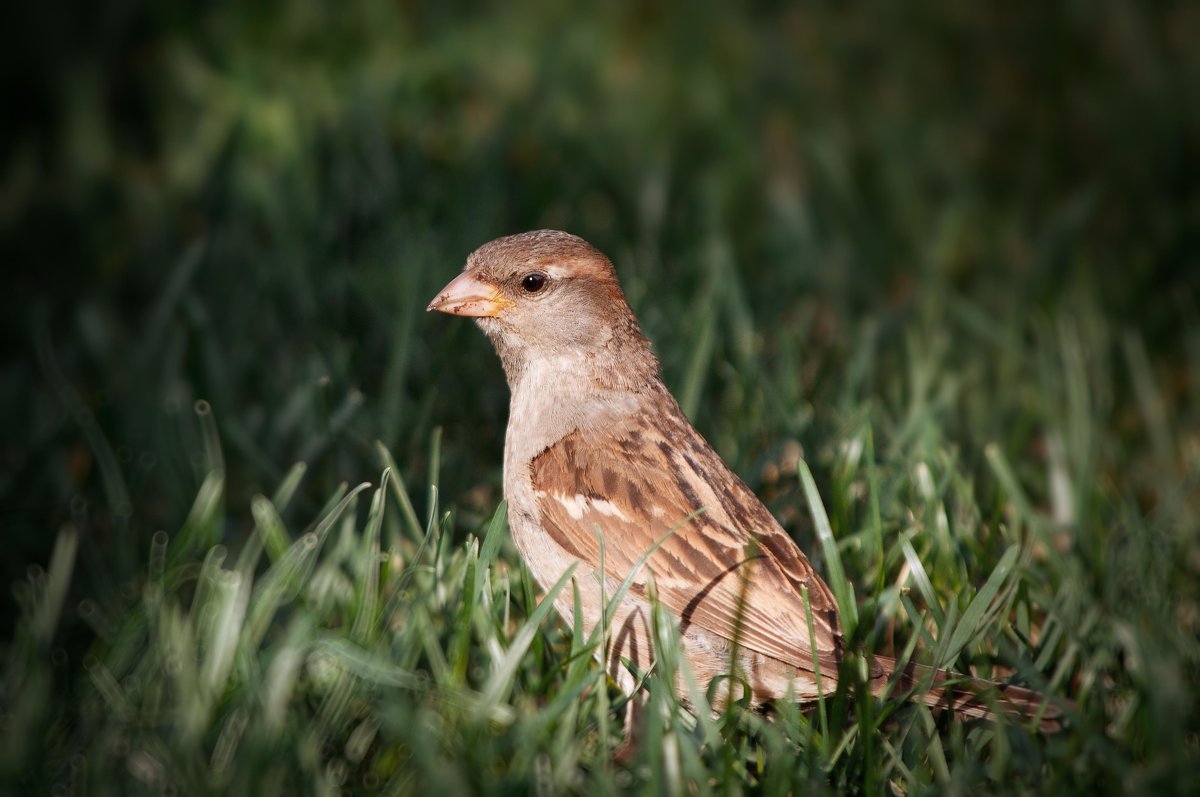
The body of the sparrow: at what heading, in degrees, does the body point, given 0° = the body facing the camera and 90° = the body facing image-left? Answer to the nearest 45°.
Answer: approximately 90°
